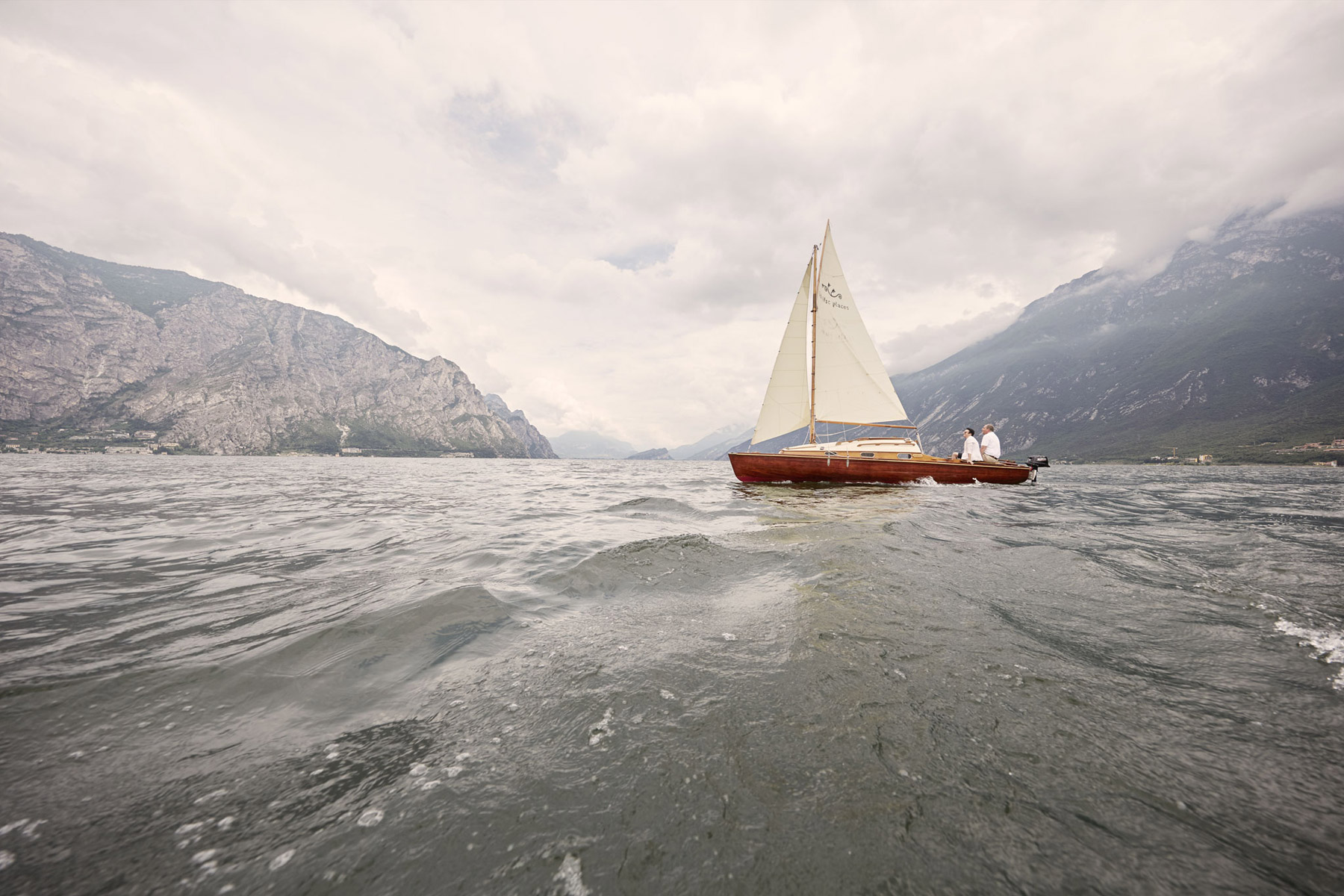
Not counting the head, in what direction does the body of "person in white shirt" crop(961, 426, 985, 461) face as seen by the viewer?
to the viewer's left

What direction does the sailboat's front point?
to the viewer's left

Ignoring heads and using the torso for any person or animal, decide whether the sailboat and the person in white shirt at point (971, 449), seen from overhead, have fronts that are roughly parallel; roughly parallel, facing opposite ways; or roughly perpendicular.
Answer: roughly parallel

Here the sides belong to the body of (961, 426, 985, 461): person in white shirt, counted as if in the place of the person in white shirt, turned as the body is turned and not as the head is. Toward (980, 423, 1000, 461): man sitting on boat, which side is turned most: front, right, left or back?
back
